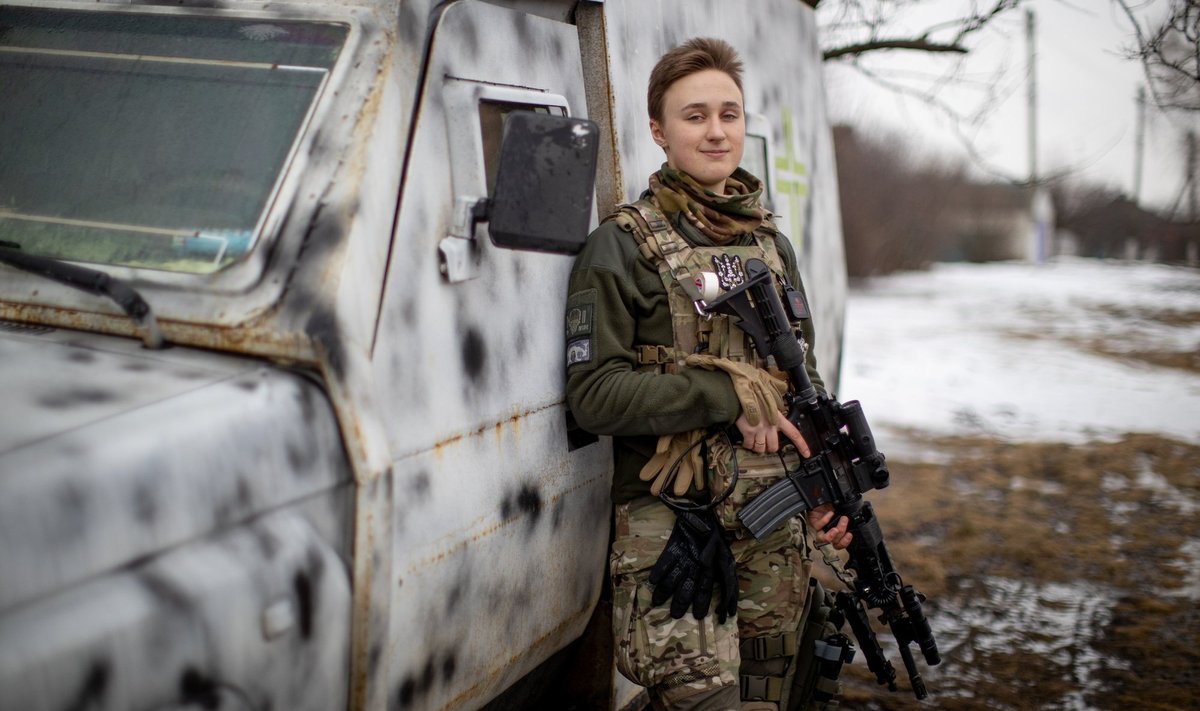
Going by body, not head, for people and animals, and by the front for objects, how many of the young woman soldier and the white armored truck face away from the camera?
0

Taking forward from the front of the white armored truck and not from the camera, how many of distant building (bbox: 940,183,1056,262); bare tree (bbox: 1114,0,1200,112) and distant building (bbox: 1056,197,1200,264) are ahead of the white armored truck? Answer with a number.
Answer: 0

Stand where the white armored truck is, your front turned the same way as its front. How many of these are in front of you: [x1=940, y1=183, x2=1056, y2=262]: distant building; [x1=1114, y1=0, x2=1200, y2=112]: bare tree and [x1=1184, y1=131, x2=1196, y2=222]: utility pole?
0

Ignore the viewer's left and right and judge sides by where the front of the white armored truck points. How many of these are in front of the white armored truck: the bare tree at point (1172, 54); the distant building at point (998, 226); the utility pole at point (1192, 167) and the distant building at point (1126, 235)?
0

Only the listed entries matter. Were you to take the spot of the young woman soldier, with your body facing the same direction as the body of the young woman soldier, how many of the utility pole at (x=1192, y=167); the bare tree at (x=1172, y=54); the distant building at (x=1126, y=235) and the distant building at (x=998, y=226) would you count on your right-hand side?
0

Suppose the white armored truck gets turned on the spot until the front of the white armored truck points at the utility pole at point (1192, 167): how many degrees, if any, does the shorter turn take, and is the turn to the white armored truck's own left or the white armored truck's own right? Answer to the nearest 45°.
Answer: approximately 180°

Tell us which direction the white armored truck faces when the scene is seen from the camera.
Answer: facing the viewer and to the left of the viewer

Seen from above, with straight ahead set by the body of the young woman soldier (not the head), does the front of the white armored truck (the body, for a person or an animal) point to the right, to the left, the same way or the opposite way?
to the right

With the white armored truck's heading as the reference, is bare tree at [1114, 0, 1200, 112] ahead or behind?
behind

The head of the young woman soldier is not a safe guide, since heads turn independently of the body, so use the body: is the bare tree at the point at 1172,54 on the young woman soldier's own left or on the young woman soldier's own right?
on the young woman soldier's own left

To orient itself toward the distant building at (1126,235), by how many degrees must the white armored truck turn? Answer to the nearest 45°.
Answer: approximately 180°

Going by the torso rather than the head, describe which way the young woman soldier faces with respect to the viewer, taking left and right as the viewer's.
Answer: facing the viewer and to the right of the viewer

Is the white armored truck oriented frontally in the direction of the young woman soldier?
no

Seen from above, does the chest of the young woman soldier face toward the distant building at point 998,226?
no

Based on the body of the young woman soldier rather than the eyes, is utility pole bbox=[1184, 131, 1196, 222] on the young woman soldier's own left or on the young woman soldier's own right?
on the young woman soldier's own left
